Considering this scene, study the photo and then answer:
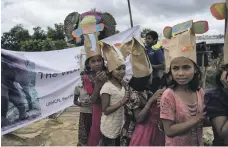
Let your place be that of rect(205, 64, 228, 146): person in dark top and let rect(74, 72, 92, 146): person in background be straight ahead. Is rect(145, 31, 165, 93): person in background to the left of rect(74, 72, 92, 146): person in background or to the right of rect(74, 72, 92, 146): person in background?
right

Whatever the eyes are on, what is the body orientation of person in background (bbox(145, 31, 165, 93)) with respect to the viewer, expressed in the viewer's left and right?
facing the viewer and to the left of the viewer

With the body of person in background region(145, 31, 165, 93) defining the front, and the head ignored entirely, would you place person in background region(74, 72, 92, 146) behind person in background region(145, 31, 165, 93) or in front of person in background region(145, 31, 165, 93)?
in front

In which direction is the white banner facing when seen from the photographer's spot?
facing the viewer and to the right of the viewer

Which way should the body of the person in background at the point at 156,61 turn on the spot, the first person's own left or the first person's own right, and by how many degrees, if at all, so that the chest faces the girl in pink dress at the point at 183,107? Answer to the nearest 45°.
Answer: approximately 45° to the first person's own left

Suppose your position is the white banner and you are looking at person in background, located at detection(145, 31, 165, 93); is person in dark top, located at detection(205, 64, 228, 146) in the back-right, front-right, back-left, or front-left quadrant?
front-right

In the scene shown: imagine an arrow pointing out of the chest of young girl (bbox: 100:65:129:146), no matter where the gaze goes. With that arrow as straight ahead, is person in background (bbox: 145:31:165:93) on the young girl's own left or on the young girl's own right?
on the young girl's own left

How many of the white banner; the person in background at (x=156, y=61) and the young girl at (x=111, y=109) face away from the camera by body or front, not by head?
0

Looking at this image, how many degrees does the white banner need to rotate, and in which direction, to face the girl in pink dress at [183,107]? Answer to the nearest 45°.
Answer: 0° — it already faces them

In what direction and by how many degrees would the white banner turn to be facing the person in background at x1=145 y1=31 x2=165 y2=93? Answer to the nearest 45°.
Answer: approximately 45° to its left

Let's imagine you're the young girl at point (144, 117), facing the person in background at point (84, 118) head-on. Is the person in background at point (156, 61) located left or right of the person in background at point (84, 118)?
right
